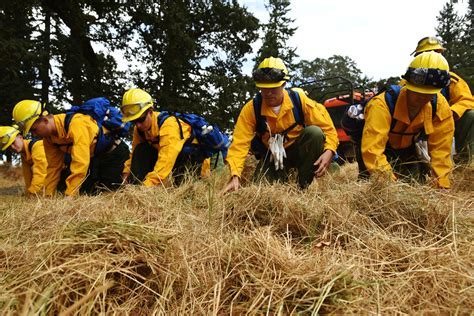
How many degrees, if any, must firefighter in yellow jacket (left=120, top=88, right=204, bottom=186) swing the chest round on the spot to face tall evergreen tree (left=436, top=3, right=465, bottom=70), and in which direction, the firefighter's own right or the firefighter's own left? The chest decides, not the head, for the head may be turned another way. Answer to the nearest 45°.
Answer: approximately 180°

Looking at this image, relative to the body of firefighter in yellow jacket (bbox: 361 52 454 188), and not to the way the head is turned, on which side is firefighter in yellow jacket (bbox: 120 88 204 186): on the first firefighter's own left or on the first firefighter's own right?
on the first firefighter's own right

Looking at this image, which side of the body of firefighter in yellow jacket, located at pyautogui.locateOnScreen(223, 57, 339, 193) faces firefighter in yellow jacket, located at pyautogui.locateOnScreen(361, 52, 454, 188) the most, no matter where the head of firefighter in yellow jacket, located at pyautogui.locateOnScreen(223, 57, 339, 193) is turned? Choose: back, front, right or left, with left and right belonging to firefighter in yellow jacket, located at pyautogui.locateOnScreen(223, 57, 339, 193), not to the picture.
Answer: left

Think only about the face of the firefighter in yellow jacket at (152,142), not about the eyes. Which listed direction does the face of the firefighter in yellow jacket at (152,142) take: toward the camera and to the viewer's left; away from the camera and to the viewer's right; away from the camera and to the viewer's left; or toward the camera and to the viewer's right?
toward the camera and to the viewer's left

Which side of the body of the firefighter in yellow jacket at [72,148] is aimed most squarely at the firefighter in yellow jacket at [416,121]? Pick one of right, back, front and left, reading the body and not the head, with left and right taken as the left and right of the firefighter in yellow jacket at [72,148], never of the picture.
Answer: left

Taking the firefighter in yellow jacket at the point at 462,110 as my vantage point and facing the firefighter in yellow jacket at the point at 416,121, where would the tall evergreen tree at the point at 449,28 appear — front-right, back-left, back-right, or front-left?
back-right

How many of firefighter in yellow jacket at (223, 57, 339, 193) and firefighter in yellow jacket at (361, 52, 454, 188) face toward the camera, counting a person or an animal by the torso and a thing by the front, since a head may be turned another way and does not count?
2

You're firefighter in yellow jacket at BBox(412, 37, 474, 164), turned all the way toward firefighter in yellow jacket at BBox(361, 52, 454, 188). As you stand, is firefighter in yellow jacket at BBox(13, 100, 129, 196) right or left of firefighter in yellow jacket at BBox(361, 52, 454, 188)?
right

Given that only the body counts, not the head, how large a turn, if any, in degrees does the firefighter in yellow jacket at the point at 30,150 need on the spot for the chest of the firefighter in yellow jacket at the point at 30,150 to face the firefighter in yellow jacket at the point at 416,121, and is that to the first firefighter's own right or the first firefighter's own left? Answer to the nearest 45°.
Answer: approximately 90° to the first firefighter's own left

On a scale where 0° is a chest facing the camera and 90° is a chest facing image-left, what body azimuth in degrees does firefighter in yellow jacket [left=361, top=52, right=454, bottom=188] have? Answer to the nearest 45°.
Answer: approximately 0°
